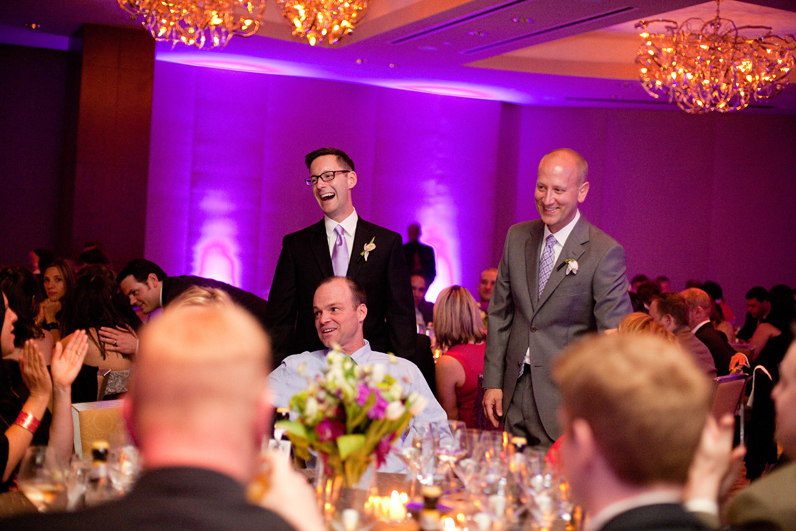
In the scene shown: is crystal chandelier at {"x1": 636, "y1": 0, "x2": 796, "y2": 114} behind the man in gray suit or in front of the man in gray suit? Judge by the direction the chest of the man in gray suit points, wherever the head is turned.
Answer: behind

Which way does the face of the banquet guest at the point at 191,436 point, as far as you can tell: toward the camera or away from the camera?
away from the camera

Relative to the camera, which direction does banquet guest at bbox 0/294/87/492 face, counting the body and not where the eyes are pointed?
to the viewer's right

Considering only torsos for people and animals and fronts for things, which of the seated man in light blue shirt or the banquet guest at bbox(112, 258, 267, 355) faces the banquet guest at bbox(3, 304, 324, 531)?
the seated man in light blue shirt

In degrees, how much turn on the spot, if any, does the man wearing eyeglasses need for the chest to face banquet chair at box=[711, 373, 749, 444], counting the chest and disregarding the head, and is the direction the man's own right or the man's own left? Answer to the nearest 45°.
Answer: approximately 90° to the man's own left

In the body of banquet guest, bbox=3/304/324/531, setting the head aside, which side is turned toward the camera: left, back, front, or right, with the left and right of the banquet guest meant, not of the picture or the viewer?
back

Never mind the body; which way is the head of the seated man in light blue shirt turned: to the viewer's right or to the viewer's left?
to the viewer's left

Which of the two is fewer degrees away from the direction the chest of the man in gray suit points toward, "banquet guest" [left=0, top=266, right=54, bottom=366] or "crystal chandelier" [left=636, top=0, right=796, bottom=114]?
the banquet guest

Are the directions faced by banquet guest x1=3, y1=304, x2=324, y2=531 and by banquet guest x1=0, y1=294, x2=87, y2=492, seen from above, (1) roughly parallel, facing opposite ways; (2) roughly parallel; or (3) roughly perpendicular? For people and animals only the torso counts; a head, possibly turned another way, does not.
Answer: roughly perpendicular

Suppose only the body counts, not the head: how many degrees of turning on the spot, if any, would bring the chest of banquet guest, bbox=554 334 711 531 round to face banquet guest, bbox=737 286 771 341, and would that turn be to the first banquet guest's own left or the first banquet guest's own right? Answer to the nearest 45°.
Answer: approximately 45° to the first banquet guest's own right
